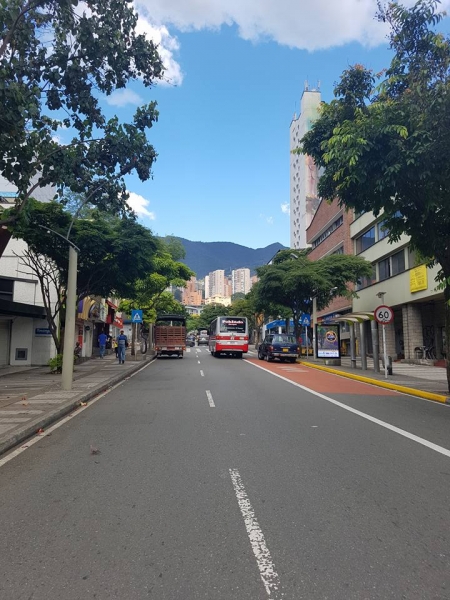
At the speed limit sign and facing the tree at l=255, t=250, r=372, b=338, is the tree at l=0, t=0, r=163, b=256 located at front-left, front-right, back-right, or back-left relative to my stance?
back-left

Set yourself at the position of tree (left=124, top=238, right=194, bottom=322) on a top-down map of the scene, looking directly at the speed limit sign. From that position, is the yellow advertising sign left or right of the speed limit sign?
left

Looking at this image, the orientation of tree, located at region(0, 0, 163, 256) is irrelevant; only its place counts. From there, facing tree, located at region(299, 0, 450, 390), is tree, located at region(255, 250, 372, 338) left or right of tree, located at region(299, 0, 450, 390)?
left

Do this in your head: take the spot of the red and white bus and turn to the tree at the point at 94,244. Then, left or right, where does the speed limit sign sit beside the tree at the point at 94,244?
left

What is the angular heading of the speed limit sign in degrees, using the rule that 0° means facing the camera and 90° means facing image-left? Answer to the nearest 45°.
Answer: approximately 0°

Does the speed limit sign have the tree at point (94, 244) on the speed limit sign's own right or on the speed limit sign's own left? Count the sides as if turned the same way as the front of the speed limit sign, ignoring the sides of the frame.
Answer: on the speed limit sign's own right

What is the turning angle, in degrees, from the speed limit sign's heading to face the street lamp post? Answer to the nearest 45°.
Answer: approximately 45° to its right
